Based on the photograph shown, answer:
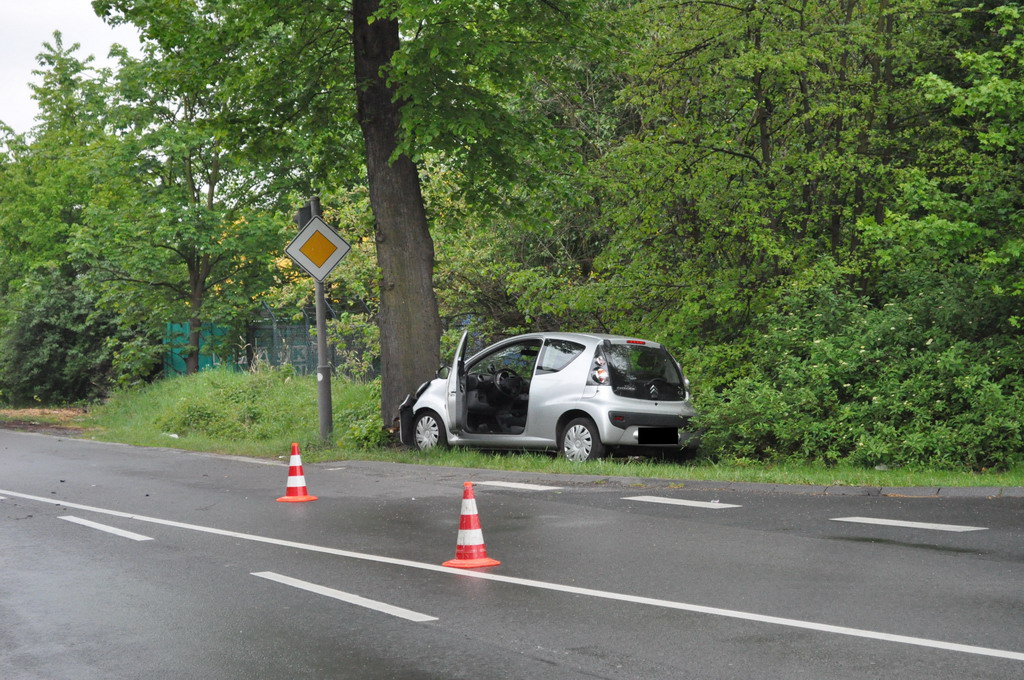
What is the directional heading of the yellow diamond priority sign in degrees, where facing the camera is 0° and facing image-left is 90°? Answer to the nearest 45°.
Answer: approximately 0°

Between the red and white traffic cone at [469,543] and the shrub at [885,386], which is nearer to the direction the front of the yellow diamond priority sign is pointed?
the red and white traffic cone

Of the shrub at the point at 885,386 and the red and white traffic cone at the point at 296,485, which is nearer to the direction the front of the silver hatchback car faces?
the red and white traffic cone

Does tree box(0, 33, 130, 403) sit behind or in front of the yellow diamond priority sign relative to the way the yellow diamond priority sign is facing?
behind

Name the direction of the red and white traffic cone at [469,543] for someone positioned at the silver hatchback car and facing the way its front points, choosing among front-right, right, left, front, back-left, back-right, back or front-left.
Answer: back-left

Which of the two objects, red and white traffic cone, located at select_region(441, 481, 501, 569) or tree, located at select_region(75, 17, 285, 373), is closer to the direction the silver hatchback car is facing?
the tree

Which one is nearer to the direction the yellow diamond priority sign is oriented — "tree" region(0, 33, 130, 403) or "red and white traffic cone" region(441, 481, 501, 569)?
the red and white traffic cone

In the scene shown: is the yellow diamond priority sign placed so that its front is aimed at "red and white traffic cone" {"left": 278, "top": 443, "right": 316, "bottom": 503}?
yes

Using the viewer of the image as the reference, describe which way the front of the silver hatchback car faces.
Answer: facing away from the viewer and to the left of the viewer

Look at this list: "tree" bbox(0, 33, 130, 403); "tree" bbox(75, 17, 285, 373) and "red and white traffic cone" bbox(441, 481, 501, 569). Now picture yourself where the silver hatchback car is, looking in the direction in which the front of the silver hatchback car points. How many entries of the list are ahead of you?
2
